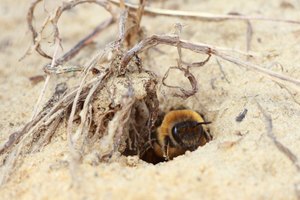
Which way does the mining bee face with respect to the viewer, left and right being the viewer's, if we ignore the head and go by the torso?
facing the viewer and to the right of the viewer

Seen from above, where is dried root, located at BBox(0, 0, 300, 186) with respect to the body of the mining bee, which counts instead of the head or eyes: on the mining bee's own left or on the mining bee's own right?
on the mining bee's own right

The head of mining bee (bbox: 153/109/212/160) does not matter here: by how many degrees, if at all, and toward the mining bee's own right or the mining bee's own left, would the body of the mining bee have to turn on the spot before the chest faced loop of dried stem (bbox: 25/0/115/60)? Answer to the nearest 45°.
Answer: approximately 135° to the mining bee's own right
